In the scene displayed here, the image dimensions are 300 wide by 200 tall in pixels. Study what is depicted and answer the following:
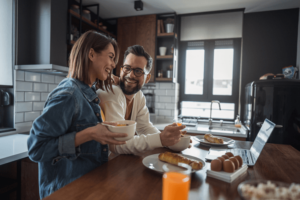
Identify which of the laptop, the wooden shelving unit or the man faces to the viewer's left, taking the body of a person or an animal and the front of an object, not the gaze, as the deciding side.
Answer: the laptop

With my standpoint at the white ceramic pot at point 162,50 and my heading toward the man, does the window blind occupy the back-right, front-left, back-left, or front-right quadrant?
back-left

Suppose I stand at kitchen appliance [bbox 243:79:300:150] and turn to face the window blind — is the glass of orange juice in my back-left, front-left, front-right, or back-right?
back-left

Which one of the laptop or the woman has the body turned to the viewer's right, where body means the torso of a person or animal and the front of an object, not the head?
the woman

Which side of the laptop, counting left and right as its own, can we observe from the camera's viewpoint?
left

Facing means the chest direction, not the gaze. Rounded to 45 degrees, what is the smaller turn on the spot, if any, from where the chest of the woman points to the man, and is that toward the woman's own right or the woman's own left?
approximately 45° to the woman's own left

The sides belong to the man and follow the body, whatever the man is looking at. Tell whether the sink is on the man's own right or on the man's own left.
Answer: on the man's own left

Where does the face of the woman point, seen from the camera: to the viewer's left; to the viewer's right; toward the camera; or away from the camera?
to the viewer's right

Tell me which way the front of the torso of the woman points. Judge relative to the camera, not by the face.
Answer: to the viewer's right

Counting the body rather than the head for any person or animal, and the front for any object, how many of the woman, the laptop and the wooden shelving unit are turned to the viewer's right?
1

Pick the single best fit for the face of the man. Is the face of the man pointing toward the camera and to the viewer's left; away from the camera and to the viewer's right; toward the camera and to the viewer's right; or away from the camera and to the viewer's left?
toward the camera and to the viewer's left
